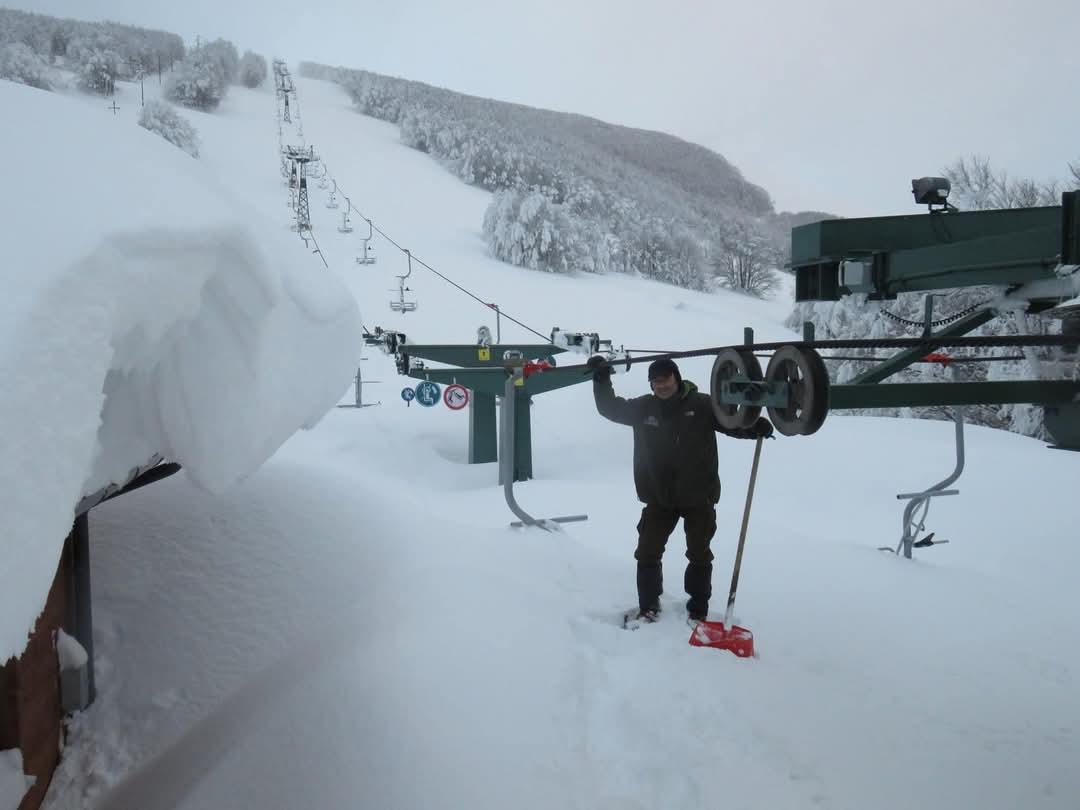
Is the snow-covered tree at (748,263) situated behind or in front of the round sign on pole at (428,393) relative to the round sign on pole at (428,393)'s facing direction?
behind

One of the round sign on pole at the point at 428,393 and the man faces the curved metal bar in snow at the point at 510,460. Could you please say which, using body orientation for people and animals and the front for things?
the round sign on pole

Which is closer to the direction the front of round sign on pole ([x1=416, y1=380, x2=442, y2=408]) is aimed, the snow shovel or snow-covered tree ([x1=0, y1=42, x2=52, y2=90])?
the snow shovel

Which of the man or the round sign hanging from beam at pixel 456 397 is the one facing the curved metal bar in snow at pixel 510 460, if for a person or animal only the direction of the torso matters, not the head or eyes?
the round sign hanging from beam
